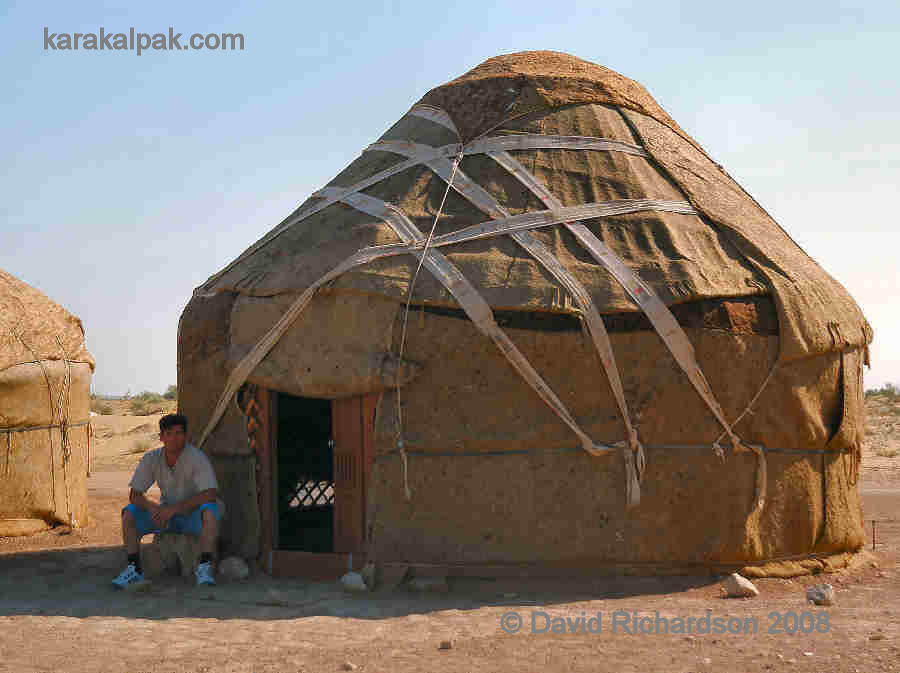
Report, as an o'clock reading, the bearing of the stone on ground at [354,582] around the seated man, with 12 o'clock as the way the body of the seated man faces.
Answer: The stone on ground is roughly at 10 o'clock from the seated man.

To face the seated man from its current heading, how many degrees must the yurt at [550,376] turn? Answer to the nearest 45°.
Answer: approximately 45° to its right

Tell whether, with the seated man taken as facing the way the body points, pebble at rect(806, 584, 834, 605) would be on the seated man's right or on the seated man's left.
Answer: on the seated man's left

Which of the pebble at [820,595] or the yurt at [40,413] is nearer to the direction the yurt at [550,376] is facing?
the yurt

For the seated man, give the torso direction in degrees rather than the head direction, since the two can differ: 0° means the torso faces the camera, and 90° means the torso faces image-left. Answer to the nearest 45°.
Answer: approximately 0°

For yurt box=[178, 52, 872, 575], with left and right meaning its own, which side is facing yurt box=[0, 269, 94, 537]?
right

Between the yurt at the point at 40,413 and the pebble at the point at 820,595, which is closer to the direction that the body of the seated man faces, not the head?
the pebble

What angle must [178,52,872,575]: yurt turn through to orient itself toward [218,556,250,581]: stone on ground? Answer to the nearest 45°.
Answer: approximately 45° to its right

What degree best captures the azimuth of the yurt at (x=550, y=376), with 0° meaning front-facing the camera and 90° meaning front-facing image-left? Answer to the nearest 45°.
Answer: approximately 45°
